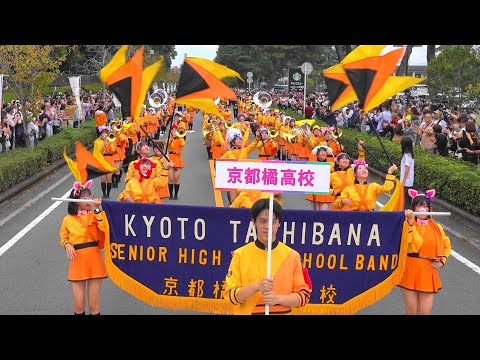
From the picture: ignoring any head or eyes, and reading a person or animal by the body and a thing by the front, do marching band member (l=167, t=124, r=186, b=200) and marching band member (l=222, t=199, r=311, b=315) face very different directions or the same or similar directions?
same or similar directions

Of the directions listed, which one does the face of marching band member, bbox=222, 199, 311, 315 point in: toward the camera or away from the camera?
toward the camera

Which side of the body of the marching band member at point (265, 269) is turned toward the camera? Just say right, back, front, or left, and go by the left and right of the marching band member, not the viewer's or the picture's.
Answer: front

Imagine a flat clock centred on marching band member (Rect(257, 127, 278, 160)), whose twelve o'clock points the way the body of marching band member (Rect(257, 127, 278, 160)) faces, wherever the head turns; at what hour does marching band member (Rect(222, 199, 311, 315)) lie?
marching band member (Rect(222, 199, 311, 315)) is roughly at 12 o'clock from marching band member (Rect(257, 127, 278, 160)).

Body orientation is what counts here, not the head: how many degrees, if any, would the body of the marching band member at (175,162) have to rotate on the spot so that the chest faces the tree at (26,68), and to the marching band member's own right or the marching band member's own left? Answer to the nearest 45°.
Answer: approximately 135° to the marching band member's own right

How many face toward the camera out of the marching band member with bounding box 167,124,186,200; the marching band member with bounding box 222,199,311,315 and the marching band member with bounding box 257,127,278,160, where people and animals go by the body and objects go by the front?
3

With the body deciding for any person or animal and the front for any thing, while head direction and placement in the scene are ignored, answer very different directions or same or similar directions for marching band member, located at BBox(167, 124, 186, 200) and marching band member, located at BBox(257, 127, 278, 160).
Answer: same or similar directions

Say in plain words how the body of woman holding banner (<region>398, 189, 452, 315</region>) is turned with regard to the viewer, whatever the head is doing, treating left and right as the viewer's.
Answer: facing the viewer

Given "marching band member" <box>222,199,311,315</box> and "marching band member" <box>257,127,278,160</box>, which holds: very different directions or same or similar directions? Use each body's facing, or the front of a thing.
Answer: same or similar directions

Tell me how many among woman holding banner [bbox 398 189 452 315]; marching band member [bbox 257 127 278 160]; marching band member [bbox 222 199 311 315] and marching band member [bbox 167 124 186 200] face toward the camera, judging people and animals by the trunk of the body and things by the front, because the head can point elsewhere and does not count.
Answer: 4

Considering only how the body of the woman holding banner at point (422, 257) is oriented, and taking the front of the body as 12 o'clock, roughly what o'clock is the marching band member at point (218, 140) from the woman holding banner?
The marching band member is roughly at 5 o'clock from the woman holding banner.

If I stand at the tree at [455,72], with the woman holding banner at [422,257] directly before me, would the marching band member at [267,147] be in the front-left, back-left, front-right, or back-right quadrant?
front-right
